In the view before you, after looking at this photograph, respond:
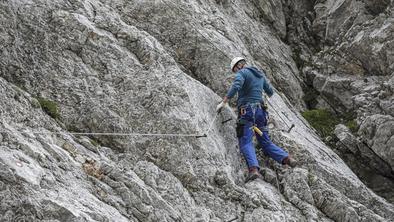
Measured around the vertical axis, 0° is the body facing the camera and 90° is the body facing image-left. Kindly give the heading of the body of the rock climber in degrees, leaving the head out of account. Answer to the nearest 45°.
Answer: approximately 135°

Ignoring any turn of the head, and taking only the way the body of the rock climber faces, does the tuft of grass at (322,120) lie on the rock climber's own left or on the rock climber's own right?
on the rock climber's own right
